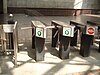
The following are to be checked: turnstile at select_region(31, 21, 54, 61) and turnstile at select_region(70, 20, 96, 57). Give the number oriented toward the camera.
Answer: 2

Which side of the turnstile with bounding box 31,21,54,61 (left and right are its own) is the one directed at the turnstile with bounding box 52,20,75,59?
left

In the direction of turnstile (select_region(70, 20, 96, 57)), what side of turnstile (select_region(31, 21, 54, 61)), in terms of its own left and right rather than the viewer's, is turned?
left

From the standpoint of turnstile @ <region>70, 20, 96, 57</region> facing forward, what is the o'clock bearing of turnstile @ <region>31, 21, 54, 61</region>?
turnstile @ <region>31, 21, 54, 61</region> is roughly at 2 o'clock from turnstile @ <region>70, 20, 96, 57</region>.

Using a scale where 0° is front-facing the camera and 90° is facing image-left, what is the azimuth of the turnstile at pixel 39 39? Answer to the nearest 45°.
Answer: approximately 0°
